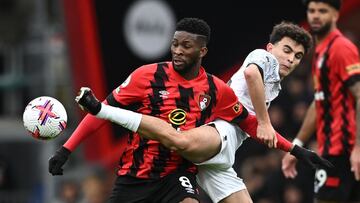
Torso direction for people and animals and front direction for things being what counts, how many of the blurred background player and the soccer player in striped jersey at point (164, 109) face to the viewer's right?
0

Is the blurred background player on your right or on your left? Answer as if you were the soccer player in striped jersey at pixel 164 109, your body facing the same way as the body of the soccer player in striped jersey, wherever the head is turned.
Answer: on your left

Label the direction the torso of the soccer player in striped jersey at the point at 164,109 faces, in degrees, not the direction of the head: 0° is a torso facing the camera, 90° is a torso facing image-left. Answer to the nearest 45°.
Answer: approximately 0°

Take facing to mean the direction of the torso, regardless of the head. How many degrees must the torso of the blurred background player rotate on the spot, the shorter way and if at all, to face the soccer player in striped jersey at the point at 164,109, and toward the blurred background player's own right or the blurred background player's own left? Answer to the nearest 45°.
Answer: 0° — they already face them

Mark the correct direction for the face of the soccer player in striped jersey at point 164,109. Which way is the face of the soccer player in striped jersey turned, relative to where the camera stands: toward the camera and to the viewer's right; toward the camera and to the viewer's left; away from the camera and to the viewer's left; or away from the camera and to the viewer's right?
toward the camera and to the viewer's left

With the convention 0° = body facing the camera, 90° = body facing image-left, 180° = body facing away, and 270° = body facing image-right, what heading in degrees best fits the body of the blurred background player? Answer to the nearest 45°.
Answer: approximately 45°

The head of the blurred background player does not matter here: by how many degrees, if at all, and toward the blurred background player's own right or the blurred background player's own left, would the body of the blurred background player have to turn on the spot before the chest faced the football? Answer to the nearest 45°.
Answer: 0° — they already face it

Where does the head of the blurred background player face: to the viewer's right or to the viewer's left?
to the viewer's left
